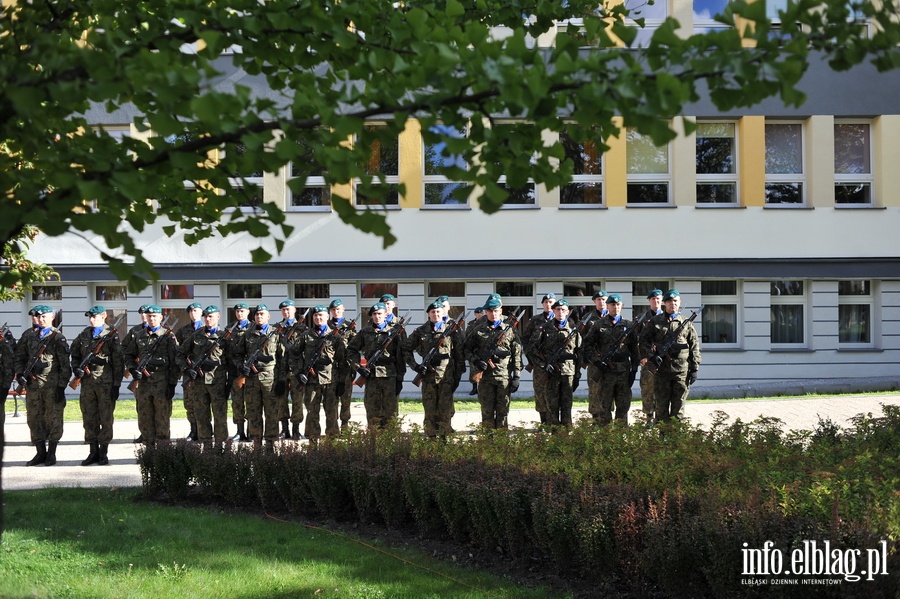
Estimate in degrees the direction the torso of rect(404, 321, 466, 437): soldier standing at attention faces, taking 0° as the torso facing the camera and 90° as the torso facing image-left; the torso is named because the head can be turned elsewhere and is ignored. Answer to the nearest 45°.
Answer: approximately 0°

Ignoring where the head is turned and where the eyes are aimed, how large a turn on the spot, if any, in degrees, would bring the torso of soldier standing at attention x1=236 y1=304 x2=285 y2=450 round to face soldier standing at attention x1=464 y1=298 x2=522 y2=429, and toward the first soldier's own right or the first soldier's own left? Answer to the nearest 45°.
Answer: approximately 90° to the first soldier's own left

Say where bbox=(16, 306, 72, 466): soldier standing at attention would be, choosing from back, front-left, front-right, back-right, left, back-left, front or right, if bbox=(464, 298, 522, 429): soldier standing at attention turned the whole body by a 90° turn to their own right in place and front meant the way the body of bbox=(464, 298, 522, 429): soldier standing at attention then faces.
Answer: front

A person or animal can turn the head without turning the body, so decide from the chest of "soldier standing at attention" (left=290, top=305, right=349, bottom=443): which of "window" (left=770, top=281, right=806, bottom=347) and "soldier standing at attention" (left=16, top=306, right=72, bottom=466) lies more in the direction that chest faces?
the soldier standing at attention

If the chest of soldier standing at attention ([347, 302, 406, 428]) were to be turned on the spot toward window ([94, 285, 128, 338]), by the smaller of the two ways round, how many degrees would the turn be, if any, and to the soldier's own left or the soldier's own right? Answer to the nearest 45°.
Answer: approximately 135° to the soldier's own right

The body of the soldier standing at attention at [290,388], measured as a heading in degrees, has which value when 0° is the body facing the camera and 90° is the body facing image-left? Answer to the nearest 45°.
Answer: approximately 0°

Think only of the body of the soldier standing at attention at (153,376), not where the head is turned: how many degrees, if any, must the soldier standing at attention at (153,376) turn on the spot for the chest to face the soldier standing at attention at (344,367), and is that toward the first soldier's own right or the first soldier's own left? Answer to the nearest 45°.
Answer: approximately 90° to the first soldier's own left
